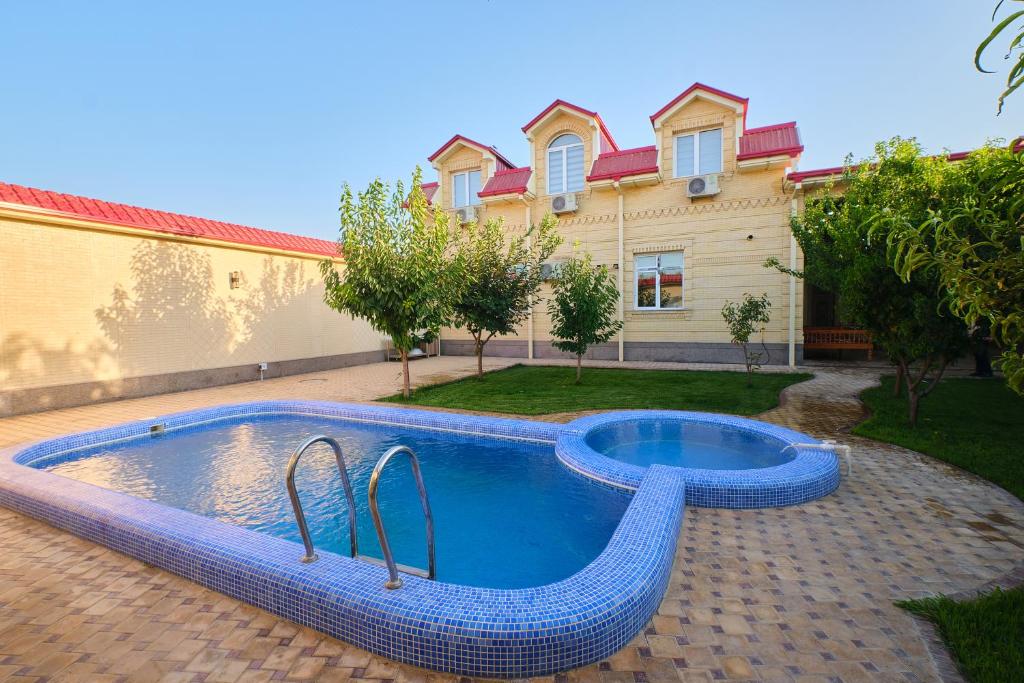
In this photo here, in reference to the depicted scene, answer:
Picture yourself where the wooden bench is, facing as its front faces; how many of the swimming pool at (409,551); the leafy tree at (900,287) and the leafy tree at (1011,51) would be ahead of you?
3

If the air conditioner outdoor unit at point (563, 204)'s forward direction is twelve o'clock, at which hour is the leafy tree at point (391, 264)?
The leafy tree is roughly at 1 o'clock from the air conditioner outdoor unit.

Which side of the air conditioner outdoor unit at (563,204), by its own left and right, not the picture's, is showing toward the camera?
front

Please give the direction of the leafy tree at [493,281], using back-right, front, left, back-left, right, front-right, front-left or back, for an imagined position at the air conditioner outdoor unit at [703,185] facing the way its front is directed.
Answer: front-right

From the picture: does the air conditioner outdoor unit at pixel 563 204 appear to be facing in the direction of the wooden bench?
no

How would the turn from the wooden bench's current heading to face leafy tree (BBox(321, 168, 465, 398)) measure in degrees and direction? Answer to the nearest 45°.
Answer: approximately 45° to its right

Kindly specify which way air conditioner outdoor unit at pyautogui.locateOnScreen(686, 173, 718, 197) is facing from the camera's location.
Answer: facing the viewer

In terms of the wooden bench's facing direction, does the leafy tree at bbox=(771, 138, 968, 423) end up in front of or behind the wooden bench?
in front

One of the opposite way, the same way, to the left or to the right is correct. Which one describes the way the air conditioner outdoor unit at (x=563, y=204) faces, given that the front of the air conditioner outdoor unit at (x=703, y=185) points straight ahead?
the same way

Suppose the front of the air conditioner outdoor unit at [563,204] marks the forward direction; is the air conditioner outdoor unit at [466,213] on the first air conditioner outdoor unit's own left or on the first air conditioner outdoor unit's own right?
on the first air conditioner outdoor unit's own right

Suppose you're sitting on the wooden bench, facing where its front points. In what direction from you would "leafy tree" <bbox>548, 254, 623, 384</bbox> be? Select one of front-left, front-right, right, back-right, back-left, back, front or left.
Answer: front-right

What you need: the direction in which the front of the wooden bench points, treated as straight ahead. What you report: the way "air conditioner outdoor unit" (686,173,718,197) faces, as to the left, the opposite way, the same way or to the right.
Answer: the same way

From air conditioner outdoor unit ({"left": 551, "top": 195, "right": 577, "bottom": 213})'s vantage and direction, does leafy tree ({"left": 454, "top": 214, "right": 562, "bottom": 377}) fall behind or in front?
in front

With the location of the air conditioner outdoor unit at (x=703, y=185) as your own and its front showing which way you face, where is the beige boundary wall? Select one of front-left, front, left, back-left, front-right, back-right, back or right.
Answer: front-right

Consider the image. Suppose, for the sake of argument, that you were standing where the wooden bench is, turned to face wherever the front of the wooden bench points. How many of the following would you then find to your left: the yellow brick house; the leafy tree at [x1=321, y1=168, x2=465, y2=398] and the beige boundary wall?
0

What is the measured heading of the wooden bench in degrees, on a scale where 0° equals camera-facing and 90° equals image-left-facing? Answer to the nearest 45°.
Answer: approximately 0°

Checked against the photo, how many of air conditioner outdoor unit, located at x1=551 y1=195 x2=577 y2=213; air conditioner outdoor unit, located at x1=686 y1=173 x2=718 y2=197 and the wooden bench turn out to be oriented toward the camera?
3
